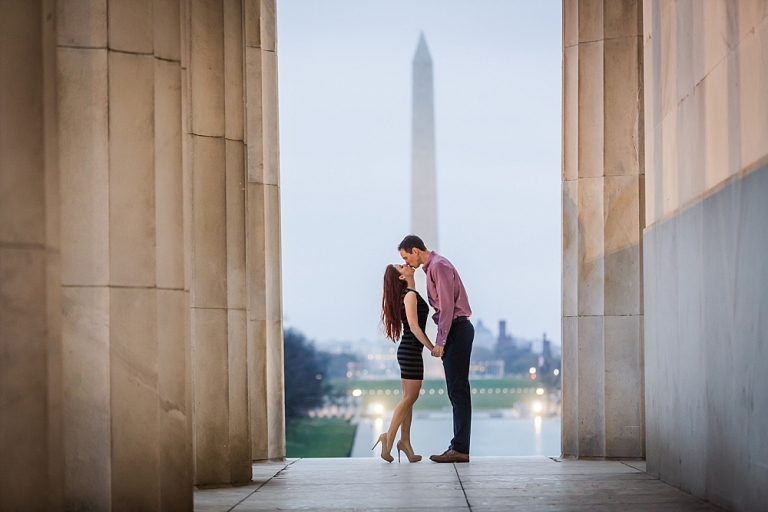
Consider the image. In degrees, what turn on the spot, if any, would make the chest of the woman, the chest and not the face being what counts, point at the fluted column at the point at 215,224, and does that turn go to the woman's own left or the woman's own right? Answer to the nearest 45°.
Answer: approximately 135° to the woman's own right

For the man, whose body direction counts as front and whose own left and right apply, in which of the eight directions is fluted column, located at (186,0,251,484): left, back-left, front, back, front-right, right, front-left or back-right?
front-left

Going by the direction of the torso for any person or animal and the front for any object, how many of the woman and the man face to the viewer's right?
1

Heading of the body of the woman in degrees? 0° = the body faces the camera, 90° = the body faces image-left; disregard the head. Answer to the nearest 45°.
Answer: approximately 270°

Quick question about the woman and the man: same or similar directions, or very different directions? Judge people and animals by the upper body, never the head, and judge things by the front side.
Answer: very different directions

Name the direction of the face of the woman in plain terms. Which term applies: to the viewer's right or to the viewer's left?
to the viewer's right

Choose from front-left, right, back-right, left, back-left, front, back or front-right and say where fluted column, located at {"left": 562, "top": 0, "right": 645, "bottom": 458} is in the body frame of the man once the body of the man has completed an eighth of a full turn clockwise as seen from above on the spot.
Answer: right

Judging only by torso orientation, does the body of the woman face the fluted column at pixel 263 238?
no

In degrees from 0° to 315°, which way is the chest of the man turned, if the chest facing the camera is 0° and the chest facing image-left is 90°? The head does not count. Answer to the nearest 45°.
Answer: approximately 90°

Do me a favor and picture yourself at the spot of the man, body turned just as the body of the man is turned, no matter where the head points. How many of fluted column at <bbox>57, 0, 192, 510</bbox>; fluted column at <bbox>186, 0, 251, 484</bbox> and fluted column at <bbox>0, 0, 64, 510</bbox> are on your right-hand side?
0

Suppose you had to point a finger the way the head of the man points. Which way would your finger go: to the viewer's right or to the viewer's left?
to the viewer's left

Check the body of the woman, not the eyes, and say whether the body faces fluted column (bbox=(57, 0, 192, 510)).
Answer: no

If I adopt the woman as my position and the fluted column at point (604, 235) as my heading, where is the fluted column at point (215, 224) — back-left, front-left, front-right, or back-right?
back-right
